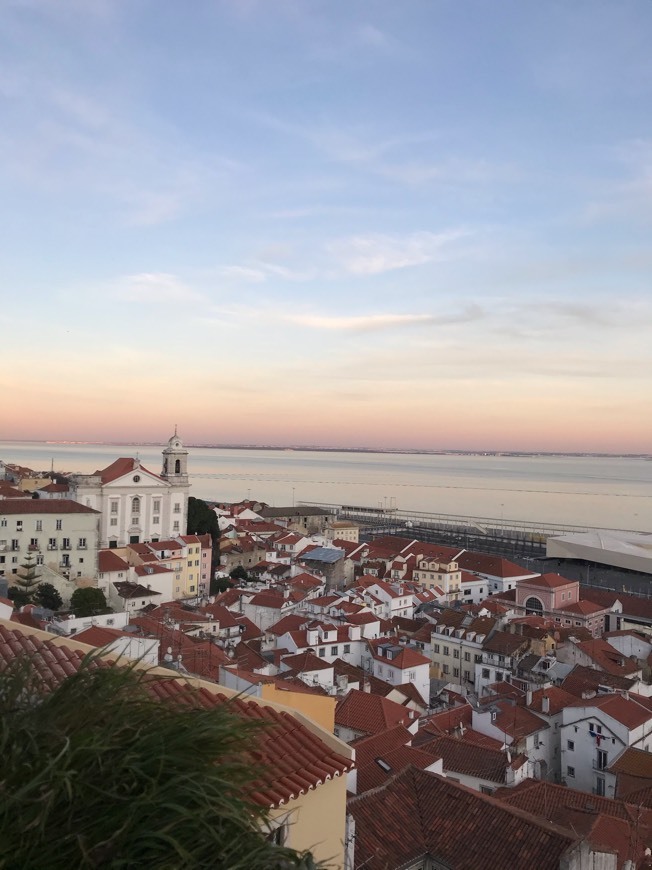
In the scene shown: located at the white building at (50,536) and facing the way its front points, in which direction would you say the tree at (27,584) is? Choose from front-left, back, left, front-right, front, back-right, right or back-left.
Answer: front

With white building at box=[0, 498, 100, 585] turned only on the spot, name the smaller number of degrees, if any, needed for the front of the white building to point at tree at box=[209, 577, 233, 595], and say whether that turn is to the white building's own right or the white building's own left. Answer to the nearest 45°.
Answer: approximately 90° to the white building's own left

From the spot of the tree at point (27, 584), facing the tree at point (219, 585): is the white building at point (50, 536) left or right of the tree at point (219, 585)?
left

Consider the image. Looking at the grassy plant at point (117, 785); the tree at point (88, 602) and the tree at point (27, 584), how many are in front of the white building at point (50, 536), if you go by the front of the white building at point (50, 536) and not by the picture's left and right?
3

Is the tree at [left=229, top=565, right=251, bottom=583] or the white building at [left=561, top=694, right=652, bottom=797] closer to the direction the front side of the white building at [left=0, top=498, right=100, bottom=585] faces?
the white building

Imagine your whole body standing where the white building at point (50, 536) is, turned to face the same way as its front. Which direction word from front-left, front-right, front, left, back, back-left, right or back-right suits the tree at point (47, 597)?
front

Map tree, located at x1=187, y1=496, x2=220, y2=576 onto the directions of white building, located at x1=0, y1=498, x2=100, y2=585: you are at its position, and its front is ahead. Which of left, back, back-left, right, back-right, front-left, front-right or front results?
back-left

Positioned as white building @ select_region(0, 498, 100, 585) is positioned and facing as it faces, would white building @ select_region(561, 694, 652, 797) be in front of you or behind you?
in front

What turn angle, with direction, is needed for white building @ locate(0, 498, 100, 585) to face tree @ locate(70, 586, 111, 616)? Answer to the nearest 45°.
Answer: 0° — it already faces it

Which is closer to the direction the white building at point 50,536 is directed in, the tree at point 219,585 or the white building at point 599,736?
the white building

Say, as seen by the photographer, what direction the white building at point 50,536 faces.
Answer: facing the viewer

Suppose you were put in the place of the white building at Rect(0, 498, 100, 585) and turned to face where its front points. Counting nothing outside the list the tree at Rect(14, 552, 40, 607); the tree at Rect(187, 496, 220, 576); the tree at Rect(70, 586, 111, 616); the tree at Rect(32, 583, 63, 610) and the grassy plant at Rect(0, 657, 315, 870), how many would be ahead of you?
4

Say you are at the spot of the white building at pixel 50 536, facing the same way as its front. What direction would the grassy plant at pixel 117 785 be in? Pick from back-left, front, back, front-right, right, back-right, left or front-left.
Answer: front
